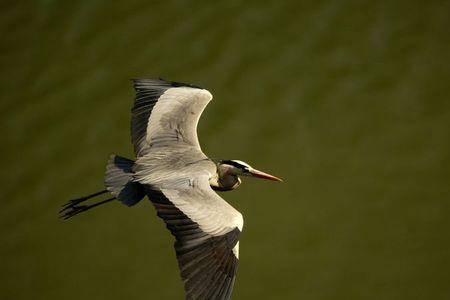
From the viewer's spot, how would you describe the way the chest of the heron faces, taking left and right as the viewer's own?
facing to the right of the viewer
